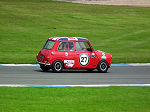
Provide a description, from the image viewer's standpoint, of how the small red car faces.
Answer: facing away from the viewer and to the right of the viewer
